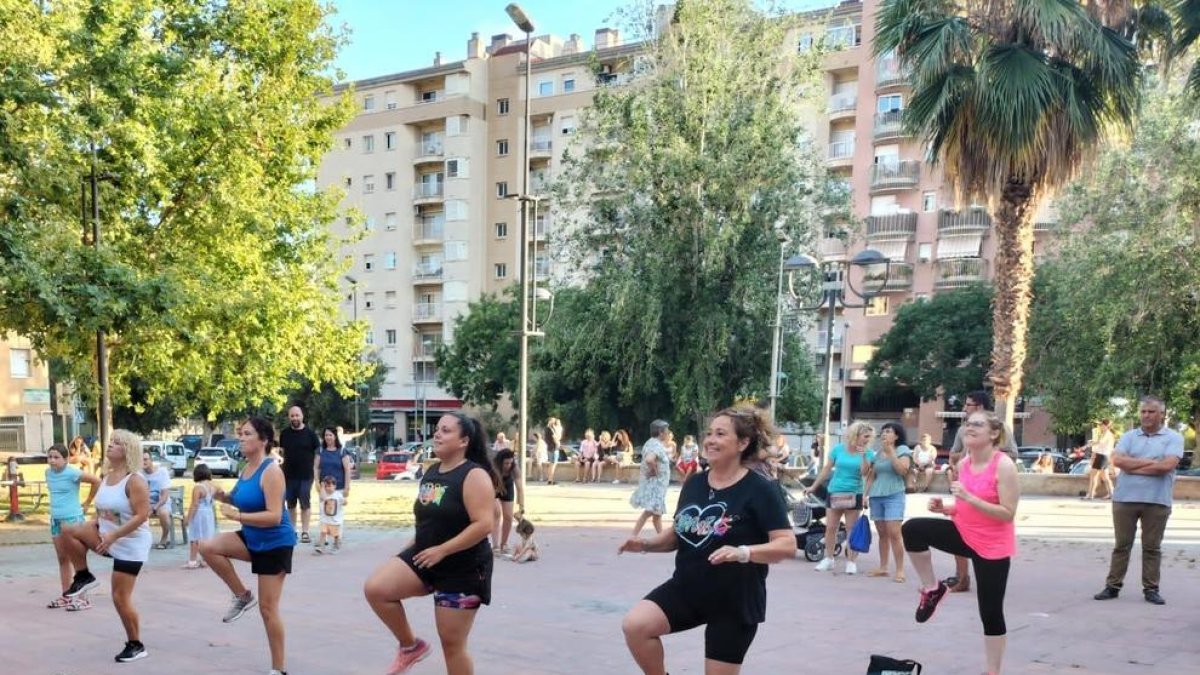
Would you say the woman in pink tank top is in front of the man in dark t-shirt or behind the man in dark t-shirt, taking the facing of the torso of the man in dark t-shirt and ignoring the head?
in front

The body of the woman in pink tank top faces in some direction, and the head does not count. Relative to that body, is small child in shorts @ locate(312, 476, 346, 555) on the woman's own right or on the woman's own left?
on the woman's own right

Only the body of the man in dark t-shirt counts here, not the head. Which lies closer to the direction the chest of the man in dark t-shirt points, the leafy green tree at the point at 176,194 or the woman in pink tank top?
the woman in pink tank top

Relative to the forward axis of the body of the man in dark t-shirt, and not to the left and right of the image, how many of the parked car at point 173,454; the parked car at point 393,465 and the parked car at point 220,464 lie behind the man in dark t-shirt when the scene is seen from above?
3

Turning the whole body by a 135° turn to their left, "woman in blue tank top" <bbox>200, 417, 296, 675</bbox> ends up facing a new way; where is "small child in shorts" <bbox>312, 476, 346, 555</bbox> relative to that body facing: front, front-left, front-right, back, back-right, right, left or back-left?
back-left

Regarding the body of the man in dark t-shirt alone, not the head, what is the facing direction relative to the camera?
toward the camera

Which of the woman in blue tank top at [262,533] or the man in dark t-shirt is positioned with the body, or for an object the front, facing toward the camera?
the man in dark t-shirt

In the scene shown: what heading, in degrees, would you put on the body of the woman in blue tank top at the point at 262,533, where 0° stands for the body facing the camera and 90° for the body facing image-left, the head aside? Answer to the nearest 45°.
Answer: approximately 90°

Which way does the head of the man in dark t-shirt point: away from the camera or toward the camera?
toward the camera

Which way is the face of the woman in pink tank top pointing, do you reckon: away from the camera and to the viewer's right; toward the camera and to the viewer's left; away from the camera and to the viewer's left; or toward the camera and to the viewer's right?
toward the camera and to the viewer's left

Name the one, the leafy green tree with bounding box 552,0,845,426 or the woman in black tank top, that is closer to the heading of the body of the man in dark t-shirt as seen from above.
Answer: the woman in black tank top

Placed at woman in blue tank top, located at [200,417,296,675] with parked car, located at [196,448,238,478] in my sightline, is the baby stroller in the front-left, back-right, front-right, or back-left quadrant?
front-right

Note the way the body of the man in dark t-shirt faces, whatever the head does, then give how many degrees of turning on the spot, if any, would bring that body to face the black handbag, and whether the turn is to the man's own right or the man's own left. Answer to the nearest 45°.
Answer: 0° — they already face it

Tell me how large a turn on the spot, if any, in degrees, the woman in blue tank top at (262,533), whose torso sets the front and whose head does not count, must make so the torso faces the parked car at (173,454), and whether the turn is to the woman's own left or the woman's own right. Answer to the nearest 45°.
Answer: approximately 90° to the woman's own right
